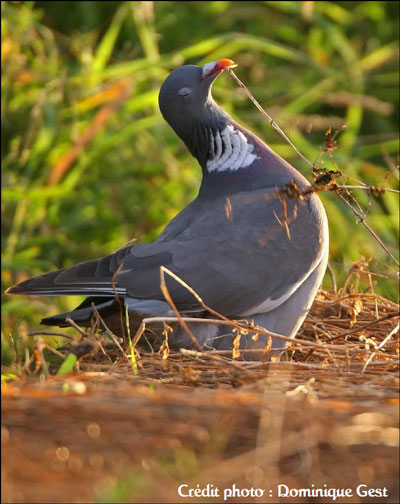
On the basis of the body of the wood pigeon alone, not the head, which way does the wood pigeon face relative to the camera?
to the viewer's right
